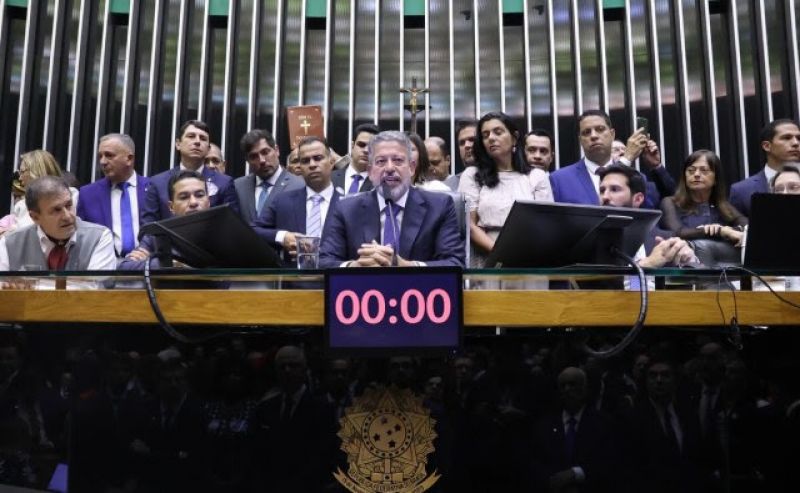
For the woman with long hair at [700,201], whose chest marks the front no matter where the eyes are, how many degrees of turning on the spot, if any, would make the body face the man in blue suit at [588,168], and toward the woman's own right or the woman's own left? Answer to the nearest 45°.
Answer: approximately 90° to the woman's own right

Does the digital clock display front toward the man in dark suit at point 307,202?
no

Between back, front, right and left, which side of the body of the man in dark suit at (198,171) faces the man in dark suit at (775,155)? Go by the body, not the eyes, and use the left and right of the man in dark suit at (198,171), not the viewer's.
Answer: left

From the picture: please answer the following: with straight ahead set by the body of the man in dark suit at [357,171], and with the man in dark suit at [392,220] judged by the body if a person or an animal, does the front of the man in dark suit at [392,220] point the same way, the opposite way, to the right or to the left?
the same way

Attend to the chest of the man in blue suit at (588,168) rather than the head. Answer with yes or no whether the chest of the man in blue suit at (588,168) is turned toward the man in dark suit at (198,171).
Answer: no

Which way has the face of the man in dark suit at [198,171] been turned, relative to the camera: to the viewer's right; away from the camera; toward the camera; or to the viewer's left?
toward the camera

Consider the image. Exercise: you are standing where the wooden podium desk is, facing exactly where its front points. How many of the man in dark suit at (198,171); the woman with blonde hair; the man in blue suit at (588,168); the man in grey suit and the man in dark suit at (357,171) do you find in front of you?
0

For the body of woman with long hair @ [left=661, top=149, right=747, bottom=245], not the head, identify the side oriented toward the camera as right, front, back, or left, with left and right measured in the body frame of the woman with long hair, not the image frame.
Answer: front

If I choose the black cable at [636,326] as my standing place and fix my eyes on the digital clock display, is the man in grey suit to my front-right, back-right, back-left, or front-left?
front-right

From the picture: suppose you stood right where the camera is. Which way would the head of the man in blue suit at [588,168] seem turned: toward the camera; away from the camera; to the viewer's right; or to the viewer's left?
toward the camera

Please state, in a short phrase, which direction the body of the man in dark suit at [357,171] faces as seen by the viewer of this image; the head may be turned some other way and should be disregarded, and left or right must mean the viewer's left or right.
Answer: facing the viewer

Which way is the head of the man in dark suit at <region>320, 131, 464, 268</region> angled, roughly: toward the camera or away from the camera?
toward the camera

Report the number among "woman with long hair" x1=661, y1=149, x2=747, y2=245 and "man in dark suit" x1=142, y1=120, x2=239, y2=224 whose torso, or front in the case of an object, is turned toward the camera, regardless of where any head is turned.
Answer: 2

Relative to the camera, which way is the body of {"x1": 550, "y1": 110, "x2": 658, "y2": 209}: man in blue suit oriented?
toward the camera

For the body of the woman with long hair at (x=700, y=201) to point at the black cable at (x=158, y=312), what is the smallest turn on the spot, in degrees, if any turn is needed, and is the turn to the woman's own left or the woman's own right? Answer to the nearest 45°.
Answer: approximately 45° to the woman's own right

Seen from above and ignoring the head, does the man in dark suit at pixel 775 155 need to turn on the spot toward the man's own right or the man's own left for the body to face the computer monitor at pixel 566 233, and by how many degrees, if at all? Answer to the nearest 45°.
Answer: approximately 45° to the man's own right

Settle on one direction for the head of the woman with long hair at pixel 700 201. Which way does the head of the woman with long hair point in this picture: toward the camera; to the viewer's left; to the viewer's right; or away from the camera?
toward the camera
